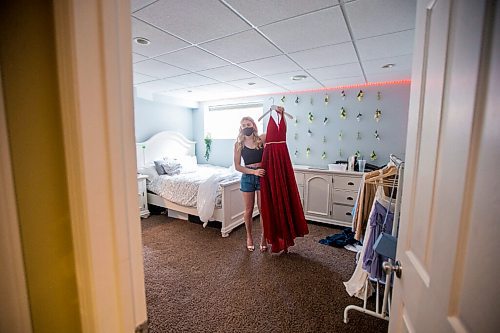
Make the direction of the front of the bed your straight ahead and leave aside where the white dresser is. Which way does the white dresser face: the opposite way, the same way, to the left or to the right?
to the right

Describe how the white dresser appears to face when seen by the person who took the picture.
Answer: facing the viewer

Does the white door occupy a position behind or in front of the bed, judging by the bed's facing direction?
in front

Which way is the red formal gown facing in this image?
toward the camera

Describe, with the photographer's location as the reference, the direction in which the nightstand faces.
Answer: facing the viewer and to the right of the viewer

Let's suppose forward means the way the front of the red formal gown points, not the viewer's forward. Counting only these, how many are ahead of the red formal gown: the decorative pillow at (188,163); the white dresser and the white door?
1

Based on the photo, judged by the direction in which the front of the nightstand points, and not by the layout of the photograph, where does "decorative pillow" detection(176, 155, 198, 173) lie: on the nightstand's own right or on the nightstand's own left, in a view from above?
on the nightstand's own left

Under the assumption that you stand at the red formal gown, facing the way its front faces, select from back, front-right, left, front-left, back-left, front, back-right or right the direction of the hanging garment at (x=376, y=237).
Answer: front-left

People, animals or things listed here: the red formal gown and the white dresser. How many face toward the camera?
2

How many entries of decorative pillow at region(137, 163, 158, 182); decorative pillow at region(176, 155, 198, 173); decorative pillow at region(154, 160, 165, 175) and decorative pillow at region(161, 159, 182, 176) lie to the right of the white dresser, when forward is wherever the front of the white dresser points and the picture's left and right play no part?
4

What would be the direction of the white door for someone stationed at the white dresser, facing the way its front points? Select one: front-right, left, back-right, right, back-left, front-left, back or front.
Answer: front
